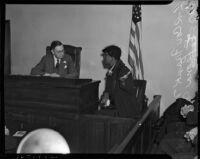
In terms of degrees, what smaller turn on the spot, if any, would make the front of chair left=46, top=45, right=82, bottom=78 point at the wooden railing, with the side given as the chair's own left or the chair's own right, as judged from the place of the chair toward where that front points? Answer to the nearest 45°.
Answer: approximately 45° to the chair's own left

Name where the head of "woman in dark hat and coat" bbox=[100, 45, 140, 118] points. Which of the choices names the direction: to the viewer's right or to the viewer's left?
to the viewer's left

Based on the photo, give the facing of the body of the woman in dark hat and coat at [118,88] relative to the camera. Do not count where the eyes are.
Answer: to the viewer's left

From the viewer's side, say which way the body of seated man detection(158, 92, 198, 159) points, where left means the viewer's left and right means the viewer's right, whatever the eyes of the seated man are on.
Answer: facing to the left of the viewer

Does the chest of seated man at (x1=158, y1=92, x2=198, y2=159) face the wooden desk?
yes

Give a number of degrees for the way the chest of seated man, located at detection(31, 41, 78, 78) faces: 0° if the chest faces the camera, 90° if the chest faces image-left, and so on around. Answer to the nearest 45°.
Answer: approximately 0°

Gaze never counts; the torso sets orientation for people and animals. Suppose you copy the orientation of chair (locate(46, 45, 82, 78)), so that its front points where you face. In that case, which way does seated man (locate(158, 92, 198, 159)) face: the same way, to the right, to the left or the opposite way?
to the right

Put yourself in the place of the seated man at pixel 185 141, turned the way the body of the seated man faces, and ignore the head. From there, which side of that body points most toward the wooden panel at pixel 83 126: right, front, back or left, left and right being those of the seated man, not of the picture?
front

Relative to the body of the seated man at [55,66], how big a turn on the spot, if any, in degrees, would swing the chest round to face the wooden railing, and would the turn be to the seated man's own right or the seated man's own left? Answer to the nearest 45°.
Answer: approximately 45° to the seated man's own left
